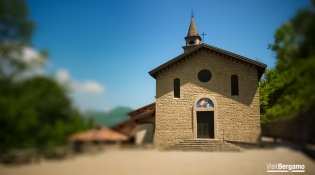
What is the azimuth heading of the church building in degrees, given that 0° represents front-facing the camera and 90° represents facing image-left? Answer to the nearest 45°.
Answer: approximately 0°

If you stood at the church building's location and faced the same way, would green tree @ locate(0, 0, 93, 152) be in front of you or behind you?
in front
